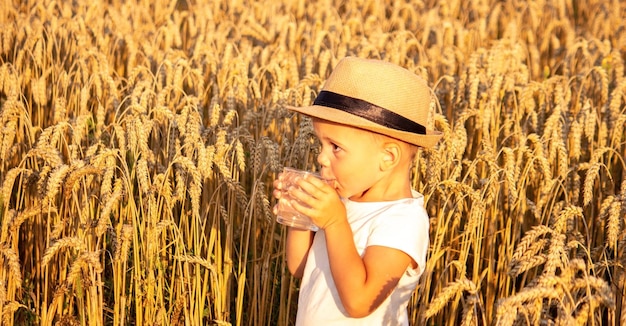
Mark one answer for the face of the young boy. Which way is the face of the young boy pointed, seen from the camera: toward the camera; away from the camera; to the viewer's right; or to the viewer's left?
to the viewer's left

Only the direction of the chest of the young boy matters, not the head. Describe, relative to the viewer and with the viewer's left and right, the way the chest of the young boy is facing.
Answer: facing the viewer and to the left of the viewer
